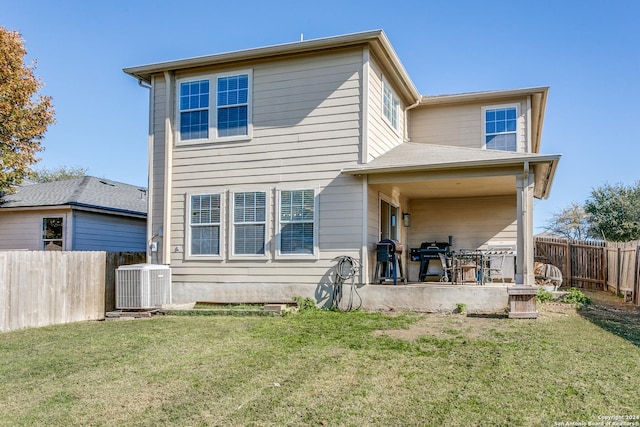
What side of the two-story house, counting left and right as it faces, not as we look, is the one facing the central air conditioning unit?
left

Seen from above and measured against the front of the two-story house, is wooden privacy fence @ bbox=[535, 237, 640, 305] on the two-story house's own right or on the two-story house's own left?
on the two-story house's own right

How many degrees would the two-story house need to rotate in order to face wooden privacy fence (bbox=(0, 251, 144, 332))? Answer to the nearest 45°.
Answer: approximately 90° to its left

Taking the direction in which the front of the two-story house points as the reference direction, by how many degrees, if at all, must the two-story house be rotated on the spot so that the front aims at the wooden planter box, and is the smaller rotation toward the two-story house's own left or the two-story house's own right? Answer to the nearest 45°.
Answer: approximately 135° to the two-story house's own right

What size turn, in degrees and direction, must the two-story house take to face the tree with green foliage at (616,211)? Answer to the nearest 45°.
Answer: approximately 45° to its right

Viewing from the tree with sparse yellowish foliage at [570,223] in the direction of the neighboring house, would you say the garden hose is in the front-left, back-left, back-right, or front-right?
front-left

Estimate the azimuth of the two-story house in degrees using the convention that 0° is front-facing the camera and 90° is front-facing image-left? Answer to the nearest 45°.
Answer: approximately 180°

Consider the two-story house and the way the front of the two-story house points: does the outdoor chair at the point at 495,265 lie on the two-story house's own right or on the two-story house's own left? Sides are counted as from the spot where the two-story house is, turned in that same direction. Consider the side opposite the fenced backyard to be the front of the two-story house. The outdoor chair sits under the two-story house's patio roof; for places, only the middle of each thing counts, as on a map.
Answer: on the two-story house's own right
